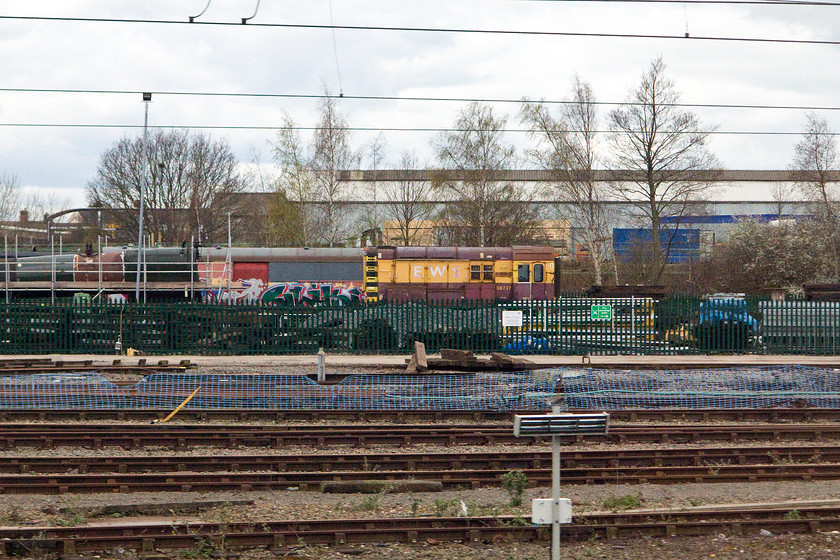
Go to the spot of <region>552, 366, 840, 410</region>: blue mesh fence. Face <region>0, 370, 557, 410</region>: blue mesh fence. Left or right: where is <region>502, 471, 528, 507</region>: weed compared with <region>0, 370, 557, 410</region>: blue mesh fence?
left

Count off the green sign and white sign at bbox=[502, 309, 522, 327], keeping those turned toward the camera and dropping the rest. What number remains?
2

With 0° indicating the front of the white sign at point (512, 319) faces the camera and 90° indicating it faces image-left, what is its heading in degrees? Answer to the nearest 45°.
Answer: approximately 0°

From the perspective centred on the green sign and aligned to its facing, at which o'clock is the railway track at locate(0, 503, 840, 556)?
The railway track is roughly at 12 o'clock from the green sign.

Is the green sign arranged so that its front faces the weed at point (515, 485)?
yes

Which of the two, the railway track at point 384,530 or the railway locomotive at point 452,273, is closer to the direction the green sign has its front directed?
the railway track

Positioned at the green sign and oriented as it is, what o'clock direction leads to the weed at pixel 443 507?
The weed is roughly at 12 o'clock from the green sign.

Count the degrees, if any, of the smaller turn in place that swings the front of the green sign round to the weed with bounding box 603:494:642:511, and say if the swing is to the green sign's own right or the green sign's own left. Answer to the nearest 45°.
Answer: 0° — it already faces it
